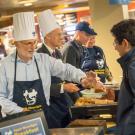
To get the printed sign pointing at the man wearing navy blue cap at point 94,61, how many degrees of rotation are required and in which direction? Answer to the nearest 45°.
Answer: approximately 180°

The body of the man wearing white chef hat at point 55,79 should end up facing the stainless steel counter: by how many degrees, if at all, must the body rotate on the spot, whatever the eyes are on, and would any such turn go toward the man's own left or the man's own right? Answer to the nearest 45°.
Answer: approximately 45° to the man's own right

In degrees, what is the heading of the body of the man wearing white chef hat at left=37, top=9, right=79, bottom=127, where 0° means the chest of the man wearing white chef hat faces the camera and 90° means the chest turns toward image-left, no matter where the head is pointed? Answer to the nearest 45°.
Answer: approximately 315°

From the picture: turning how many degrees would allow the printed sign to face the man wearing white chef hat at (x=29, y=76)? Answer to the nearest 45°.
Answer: approximately 180°

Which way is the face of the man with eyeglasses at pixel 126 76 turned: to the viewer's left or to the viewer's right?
to the viewer's left

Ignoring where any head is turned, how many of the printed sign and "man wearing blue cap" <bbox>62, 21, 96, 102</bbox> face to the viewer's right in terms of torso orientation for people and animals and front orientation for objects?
1

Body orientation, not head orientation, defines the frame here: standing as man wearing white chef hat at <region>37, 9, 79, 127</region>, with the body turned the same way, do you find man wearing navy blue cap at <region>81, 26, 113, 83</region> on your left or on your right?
on your left

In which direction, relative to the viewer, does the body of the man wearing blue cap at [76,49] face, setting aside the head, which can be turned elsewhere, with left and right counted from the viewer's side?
facing to the right of the viewer

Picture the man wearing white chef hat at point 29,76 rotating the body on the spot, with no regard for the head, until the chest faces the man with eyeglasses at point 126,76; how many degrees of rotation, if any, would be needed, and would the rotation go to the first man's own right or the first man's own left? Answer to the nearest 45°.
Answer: approximately 90° to the first man's own left
